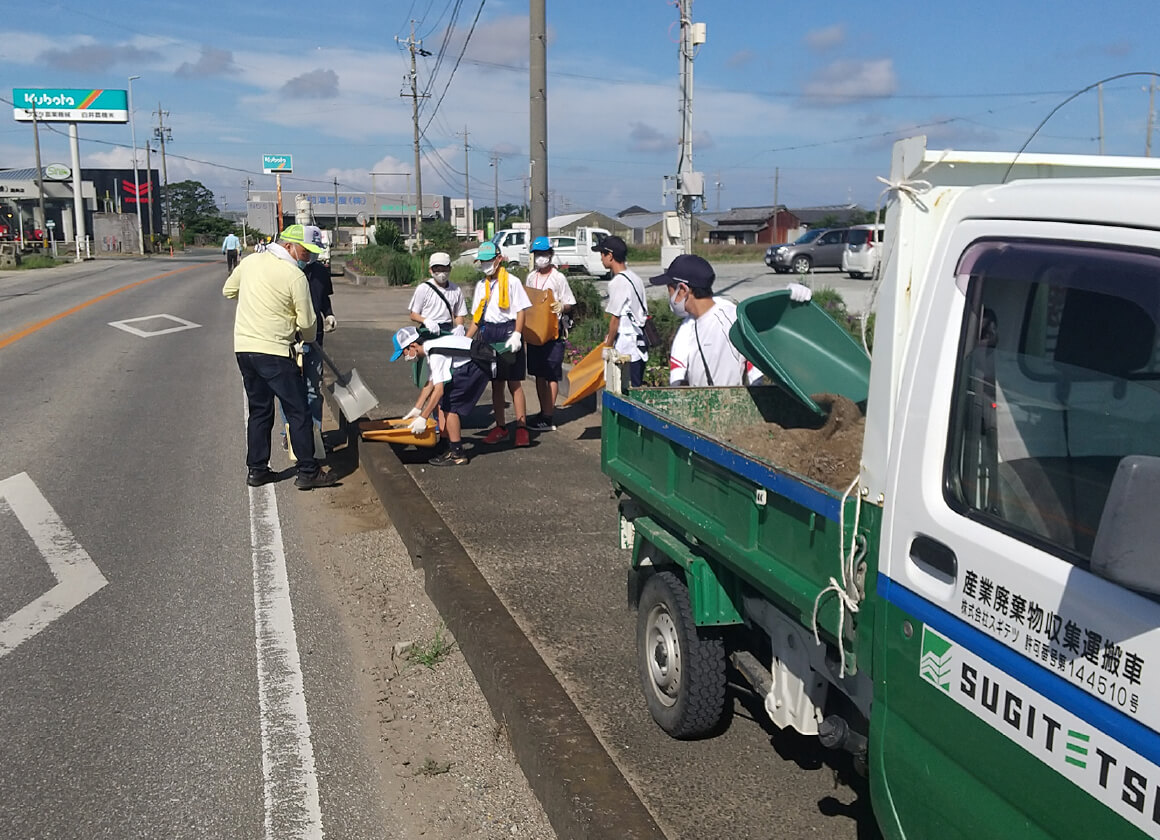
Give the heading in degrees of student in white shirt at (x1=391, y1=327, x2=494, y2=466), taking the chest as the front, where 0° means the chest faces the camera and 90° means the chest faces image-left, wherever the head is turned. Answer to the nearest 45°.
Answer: approximately 90°

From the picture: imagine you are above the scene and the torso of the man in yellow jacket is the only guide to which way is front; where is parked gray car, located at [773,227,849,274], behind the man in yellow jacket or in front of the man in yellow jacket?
in front

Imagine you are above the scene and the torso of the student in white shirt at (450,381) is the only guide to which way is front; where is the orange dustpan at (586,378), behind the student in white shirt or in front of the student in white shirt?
behind

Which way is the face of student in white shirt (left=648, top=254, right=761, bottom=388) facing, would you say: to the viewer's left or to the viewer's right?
to the viewer's left

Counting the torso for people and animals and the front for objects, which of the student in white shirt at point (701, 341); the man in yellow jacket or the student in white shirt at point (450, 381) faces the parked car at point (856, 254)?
the man in yellow jacket

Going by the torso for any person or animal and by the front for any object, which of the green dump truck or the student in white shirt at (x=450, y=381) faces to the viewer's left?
the student in white shirt

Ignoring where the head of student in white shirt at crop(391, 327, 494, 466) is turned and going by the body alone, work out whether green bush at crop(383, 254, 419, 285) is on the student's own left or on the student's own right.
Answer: on the student's own right

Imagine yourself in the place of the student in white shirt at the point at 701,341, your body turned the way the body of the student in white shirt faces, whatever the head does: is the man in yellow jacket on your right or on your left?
on your right

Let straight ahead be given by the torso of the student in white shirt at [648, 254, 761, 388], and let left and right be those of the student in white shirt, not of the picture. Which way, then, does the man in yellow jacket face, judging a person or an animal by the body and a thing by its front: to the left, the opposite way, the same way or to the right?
the opposite way

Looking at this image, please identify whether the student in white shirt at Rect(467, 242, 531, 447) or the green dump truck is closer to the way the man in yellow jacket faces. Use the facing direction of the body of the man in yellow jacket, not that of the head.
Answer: the student in white shirt

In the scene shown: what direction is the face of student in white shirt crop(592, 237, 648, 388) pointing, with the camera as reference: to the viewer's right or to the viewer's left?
to the viewer's left

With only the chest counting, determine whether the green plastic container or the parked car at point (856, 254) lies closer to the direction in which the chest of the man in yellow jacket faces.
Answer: the parked car

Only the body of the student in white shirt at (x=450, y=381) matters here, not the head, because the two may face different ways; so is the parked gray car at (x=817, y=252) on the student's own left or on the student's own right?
on the student's own right

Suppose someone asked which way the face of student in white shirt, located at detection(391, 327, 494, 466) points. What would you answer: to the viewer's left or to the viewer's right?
to the viewer's left

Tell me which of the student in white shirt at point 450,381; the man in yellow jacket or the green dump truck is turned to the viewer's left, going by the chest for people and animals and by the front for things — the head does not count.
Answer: the student in white shirt
